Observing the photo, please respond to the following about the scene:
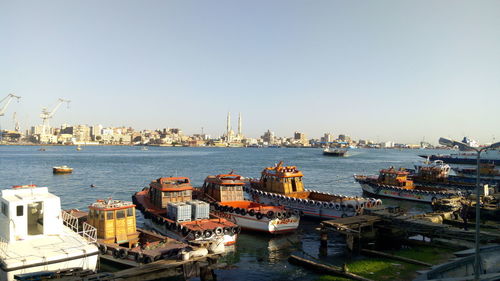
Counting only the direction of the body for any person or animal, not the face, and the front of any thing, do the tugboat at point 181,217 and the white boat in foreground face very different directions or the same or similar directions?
same or similar directions

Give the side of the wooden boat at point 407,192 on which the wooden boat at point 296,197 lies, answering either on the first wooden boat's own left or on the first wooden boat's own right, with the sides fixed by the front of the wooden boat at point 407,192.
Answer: on the first wooden boat's own left

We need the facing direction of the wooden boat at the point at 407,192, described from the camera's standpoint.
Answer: facing away from the viewer and to the left of the viewer

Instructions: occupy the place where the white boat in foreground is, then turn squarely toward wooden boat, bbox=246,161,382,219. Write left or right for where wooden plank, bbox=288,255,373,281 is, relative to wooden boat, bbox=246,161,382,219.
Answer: right

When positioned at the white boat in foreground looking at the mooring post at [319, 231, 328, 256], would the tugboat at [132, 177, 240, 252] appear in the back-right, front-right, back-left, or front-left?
front-left
